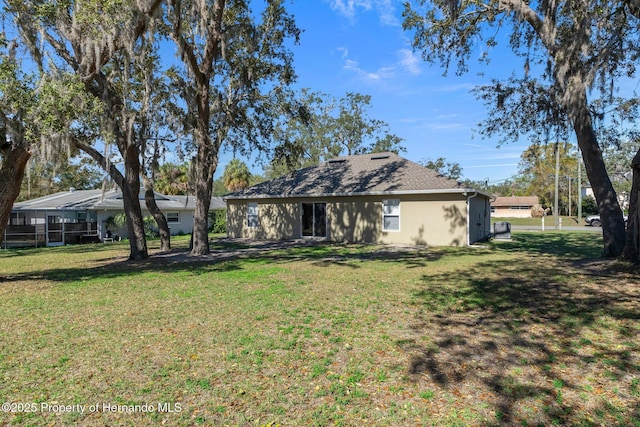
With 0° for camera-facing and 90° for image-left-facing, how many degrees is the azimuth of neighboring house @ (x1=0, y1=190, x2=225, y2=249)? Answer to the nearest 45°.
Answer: approximately 180°

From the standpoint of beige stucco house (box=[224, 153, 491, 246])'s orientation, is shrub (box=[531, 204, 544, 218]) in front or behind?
in front

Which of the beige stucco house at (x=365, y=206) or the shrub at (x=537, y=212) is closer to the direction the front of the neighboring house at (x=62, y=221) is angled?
the shrub

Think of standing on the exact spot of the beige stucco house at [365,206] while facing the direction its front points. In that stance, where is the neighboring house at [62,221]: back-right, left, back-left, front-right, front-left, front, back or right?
left

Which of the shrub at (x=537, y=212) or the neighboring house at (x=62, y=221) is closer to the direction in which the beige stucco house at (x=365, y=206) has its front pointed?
the shrub

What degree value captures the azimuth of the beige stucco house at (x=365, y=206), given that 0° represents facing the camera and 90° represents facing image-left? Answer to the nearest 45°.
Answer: approximately 180°

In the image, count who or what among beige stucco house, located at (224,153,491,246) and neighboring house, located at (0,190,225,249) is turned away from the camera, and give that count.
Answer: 2

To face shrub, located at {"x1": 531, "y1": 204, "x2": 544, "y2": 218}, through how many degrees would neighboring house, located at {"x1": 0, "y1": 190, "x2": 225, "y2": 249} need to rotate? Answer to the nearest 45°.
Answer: approximately 90° to its right

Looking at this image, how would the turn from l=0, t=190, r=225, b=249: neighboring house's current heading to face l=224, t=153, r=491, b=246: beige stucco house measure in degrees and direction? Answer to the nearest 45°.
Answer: approximately 135° to its right
